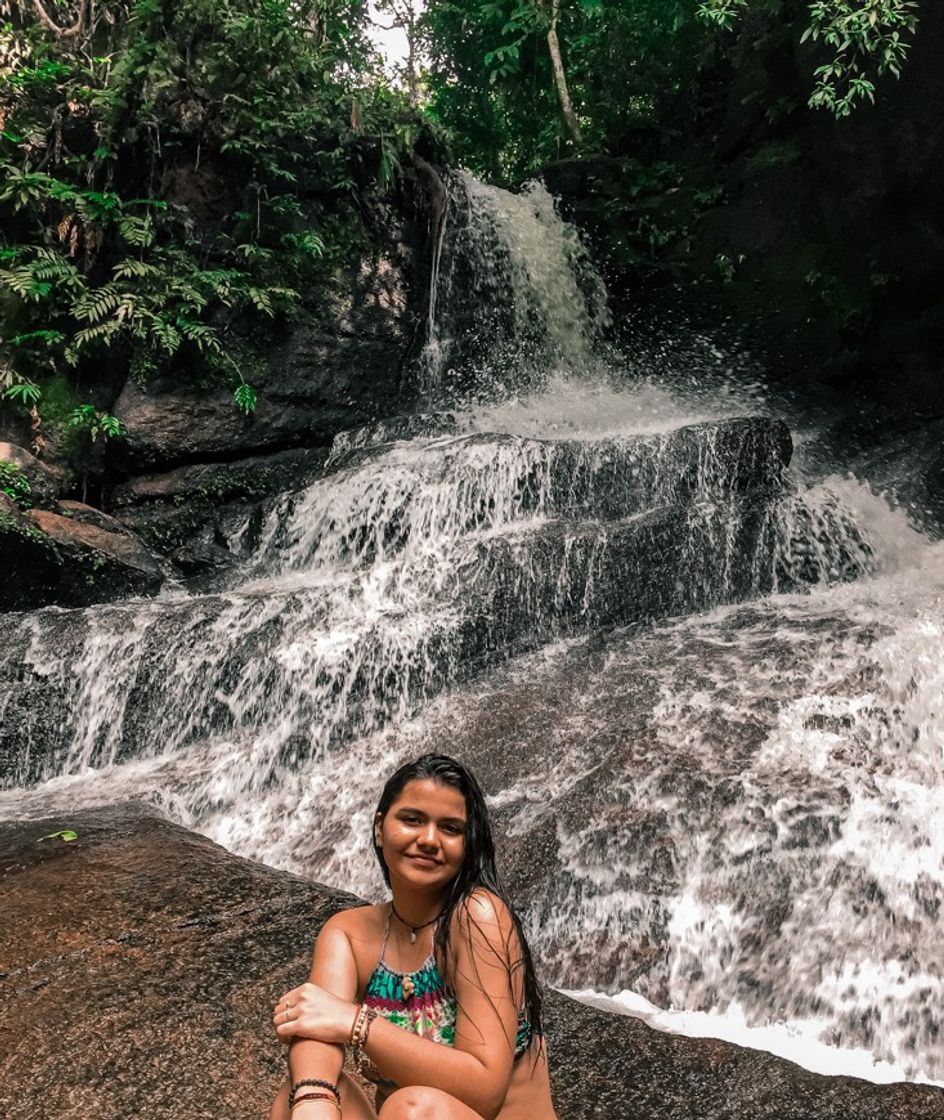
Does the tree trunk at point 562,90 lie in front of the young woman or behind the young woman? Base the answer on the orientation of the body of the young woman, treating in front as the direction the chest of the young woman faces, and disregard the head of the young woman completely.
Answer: behind

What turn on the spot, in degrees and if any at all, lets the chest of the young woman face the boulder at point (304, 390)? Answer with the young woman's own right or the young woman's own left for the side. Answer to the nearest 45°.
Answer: approximately 135° to the young woman's own right

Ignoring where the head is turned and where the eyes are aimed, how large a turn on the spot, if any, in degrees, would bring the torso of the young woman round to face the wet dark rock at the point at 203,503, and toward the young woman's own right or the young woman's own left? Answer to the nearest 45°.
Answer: approximately 135° to the young woman's own right

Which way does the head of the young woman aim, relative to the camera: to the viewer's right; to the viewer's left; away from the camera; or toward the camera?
toward the camera

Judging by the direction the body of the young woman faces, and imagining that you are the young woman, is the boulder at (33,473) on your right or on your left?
on your right

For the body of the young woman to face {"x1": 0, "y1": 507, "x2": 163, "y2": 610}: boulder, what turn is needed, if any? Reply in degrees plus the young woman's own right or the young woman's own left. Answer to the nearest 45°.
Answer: approximately 90° to the young woman's own right

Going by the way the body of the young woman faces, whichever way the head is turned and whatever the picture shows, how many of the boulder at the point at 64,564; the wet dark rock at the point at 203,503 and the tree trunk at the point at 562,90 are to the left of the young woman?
0
